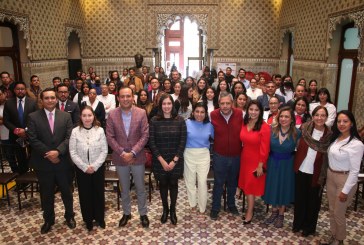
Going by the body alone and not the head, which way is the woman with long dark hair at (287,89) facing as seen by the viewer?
toward the camera

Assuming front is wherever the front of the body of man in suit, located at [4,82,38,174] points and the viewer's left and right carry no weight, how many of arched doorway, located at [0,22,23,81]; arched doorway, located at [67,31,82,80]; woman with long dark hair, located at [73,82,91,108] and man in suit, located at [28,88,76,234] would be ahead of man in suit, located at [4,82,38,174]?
1

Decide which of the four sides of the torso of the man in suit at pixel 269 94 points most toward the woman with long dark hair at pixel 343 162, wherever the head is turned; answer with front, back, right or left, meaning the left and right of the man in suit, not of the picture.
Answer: front

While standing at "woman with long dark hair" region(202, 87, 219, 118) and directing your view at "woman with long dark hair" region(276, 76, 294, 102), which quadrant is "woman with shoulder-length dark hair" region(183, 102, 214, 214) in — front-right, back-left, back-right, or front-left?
back-right

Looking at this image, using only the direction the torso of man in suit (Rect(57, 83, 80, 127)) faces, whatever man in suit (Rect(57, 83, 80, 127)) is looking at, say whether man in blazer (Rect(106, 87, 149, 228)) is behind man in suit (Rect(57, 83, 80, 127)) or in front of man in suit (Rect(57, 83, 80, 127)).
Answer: in front

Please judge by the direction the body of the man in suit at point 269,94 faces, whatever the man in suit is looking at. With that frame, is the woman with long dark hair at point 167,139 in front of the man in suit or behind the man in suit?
in front

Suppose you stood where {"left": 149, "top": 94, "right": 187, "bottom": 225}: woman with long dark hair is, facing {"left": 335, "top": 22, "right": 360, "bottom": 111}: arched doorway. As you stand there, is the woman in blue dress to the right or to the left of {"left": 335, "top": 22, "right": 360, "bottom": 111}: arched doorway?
right

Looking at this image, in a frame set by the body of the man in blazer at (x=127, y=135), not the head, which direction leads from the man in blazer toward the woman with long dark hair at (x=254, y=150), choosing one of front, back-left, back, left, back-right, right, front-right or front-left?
left

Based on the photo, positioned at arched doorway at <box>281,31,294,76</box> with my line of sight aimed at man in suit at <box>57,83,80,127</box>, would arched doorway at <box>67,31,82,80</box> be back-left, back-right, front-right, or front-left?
front-right

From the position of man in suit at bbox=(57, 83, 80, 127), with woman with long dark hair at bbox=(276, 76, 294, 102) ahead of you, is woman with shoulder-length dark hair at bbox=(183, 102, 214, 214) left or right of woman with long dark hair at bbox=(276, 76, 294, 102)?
right

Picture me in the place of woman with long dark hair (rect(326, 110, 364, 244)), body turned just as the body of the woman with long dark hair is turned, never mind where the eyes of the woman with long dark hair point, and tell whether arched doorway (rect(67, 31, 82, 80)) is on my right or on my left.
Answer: on my right

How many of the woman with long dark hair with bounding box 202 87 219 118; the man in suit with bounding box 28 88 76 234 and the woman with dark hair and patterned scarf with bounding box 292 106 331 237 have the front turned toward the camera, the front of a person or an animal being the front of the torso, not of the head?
3

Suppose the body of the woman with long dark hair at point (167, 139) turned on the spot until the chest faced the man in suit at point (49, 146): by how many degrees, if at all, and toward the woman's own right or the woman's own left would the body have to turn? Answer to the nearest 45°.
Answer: approximately 90° to the woman's own right

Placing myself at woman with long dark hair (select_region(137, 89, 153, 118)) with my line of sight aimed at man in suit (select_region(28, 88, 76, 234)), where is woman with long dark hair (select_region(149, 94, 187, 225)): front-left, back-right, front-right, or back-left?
front-left

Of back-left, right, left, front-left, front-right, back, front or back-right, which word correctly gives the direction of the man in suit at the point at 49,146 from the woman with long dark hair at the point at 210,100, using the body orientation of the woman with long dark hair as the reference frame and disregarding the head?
front-right

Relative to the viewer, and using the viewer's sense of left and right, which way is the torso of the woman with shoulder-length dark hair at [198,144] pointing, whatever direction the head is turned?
facing the viewer

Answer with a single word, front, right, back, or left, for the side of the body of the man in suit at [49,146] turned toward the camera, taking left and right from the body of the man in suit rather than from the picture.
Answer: front

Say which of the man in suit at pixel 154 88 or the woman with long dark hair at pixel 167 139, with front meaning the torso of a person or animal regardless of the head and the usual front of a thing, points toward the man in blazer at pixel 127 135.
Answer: the man in suit at pixel 154 88
